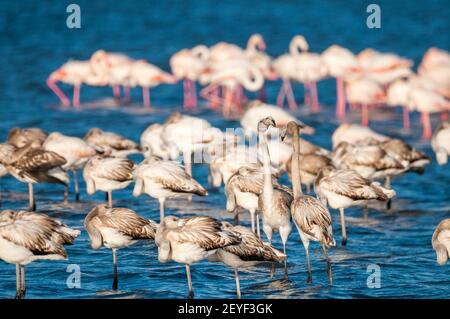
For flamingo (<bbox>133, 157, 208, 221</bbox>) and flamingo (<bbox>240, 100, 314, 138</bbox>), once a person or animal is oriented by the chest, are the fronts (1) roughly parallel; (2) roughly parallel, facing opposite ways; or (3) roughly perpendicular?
roughly parallel

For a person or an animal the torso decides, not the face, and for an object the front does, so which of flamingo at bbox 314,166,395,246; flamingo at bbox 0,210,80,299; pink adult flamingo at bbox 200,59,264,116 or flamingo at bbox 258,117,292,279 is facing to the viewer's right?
the pink adult flamingo

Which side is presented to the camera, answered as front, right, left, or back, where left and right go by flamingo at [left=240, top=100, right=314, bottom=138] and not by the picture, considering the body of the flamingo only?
left

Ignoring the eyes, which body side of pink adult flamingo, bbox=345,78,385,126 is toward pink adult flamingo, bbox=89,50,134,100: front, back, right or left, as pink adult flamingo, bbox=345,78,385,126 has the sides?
front

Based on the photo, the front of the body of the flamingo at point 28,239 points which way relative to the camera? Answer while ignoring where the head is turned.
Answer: to the viewer's left

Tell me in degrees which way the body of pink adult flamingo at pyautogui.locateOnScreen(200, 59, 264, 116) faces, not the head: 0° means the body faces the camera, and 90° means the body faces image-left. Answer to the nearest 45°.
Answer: approximately 270°

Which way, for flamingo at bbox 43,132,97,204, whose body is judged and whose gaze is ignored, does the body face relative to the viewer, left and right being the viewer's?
facing to the left of the viewer

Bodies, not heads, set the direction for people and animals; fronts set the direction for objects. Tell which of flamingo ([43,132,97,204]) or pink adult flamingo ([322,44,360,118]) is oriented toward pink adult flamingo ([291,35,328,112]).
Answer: pink adult flamingo ([322,44,360,118])

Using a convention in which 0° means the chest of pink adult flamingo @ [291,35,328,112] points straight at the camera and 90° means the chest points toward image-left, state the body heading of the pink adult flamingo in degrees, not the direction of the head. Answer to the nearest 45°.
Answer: approximately 45°

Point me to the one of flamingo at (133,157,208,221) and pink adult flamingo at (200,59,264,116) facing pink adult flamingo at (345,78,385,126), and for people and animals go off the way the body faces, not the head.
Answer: pink adult flamingo at (200,59,264,116)

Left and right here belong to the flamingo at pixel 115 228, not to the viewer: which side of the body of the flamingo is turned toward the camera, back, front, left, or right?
left

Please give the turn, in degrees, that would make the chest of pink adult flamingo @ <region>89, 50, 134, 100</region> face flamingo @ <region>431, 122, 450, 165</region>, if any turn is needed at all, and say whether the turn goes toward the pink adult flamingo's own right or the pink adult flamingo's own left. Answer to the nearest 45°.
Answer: approximately 135° to the pink adult flamingo's own left

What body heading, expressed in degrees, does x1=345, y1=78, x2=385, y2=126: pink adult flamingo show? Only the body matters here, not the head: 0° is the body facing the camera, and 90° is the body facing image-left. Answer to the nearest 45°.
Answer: approximately 90°

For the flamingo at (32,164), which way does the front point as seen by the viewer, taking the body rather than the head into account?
to the viewer's left

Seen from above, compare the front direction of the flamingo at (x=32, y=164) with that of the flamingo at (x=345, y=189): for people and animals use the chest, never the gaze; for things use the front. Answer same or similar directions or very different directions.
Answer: same or similar directions
